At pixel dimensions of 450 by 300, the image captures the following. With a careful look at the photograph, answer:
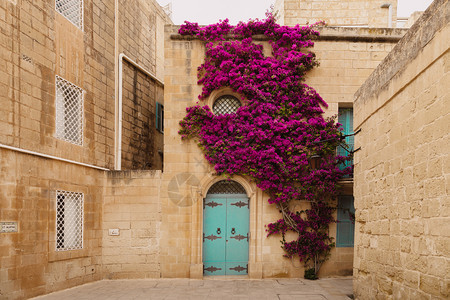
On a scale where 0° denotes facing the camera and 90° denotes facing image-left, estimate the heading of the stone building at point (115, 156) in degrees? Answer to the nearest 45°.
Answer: approximately 0°

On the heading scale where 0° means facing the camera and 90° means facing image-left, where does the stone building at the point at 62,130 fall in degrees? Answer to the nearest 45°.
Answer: approximately 315°
